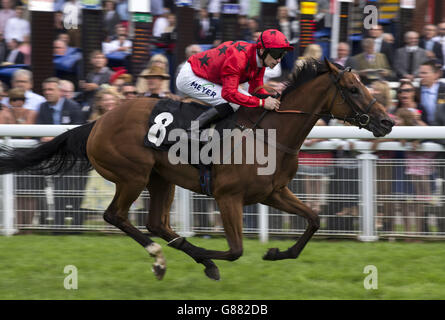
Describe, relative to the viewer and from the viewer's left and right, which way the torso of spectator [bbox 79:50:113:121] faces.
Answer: facing the viewer and to the left of the viewer

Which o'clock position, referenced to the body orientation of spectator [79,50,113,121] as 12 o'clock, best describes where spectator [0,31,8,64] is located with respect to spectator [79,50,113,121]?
spectator [0,31,8,64] is roughly at 3 o'clock from spectator [79,50,113,121].

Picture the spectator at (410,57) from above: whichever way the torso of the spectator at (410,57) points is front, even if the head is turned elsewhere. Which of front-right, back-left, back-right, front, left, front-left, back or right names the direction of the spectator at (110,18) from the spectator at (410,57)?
right

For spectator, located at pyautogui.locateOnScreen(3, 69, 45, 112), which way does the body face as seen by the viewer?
toward the camera

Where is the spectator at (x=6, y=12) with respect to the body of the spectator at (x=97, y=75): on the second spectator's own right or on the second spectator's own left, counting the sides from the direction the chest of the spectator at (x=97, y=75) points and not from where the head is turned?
on the second spectator's own right

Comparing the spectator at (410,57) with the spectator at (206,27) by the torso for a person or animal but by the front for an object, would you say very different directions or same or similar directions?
same or similar directions

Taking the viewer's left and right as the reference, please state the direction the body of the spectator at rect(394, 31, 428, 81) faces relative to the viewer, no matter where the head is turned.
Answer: facing the viewer

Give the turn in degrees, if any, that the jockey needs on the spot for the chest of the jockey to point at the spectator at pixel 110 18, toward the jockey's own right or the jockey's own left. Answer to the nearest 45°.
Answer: approximately 90° to the jockey's own left

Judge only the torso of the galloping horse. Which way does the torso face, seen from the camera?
to the viewer's right

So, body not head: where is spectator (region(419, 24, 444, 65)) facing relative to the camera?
toward the camera

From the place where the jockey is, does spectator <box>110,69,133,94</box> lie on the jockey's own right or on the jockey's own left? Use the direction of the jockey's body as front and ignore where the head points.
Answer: on the jockey's own left

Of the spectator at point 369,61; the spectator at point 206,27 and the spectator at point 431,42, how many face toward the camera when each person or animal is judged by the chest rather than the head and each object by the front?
3

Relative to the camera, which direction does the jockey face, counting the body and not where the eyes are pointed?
to the viewer's right
